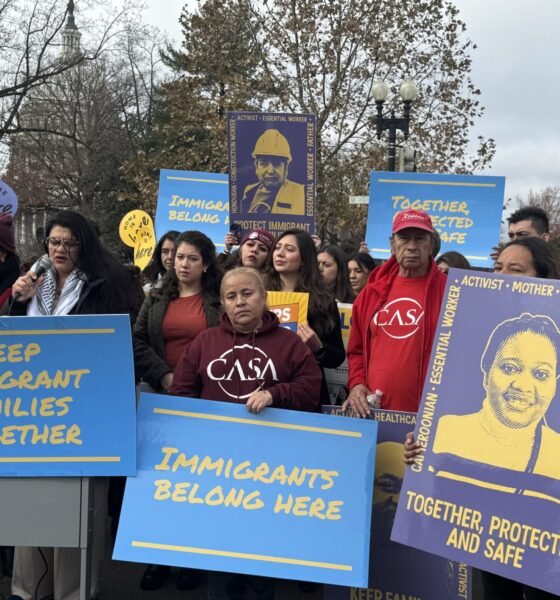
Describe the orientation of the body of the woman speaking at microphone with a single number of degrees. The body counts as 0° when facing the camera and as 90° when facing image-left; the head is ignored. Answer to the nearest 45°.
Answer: approximately 45°

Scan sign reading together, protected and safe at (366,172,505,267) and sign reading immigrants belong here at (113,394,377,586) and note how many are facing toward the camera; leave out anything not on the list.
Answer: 2

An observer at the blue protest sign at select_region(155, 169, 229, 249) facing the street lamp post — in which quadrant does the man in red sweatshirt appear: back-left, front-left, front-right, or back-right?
back-right

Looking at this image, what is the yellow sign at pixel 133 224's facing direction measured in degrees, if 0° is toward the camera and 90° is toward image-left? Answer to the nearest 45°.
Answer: approximately 0°

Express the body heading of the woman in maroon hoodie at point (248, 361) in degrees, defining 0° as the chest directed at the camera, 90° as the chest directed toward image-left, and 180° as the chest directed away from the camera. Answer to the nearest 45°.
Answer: approximately 0°
